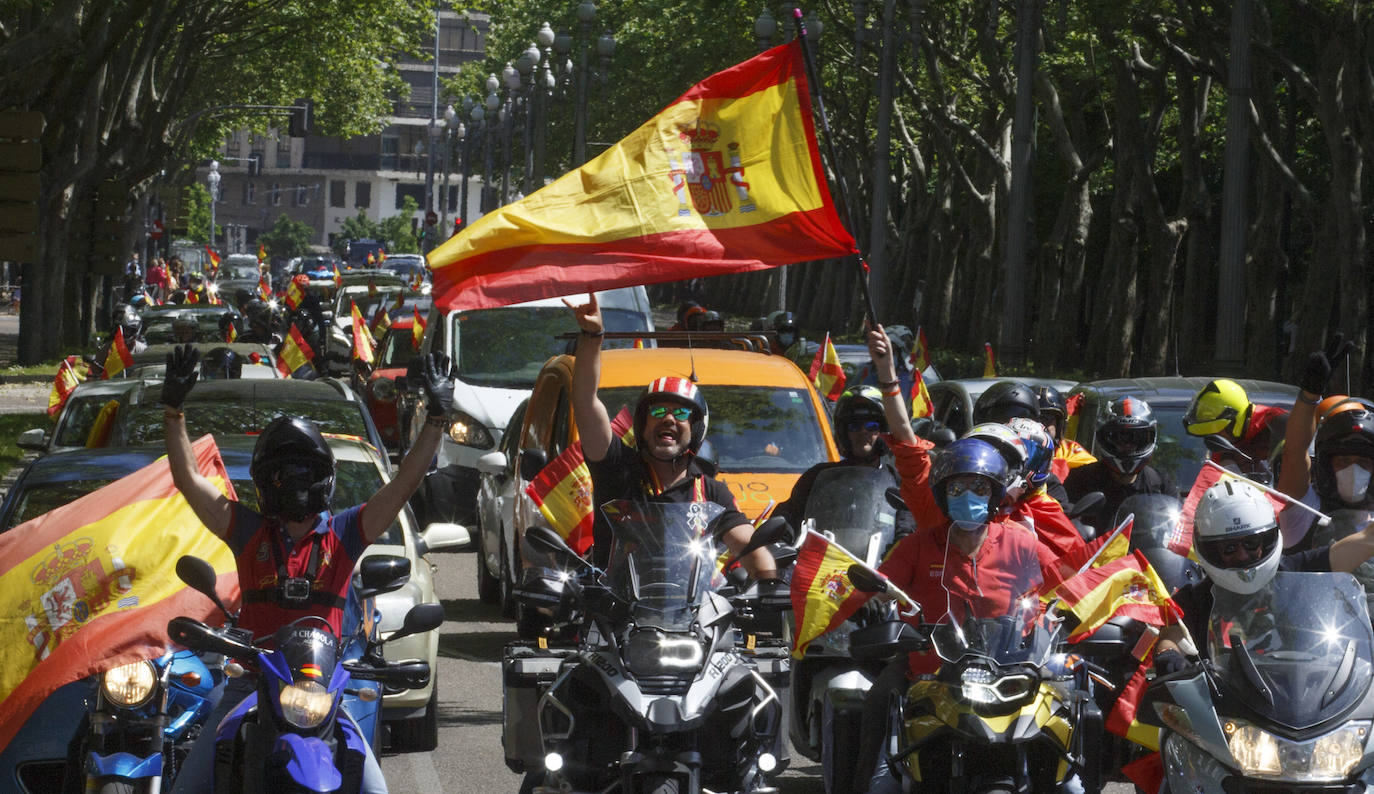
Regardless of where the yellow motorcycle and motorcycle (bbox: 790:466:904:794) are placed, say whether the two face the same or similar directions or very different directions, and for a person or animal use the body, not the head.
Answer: same or similar directions

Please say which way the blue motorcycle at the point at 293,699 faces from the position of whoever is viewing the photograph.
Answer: facing the viewer

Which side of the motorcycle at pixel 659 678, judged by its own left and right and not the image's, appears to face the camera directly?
front

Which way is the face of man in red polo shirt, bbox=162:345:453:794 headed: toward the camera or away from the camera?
toward the camera

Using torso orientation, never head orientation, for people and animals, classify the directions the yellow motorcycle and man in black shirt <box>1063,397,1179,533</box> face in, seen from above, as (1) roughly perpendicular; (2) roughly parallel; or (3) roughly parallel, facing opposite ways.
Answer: roughly parallel

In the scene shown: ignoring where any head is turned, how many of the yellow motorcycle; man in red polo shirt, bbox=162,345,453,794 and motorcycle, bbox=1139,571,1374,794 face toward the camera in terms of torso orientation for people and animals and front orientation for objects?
3

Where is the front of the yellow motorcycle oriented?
toward the camera

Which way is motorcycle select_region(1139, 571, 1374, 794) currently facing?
toward the camera

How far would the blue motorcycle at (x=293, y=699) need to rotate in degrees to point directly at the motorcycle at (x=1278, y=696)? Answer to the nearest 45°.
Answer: approximately 90° to its left

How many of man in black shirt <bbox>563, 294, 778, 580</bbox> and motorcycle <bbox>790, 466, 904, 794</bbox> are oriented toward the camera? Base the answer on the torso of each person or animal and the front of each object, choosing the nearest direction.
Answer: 2

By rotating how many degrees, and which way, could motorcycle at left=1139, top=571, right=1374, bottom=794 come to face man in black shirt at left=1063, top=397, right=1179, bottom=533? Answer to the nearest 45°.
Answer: approximately 180°

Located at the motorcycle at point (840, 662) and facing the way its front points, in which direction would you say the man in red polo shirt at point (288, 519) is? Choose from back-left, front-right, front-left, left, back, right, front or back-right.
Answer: front-right

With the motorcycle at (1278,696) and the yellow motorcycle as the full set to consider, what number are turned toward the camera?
2

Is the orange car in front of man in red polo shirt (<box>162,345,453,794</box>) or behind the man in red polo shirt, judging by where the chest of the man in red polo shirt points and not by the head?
behind

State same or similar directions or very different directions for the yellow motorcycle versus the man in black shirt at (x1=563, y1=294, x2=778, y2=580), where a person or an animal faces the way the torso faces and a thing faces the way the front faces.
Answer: same or similar directions
